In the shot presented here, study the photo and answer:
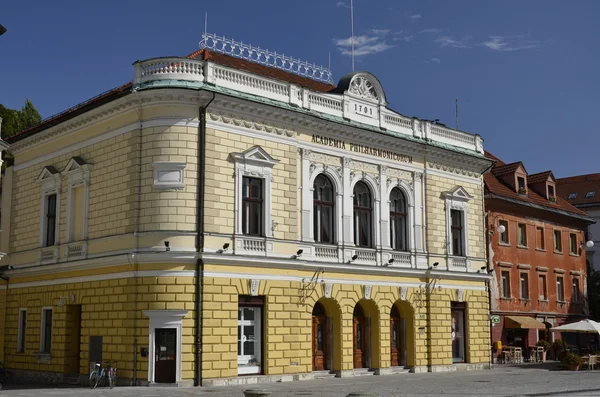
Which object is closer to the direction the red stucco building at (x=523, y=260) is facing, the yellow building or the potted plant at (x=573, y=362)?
the potted plant

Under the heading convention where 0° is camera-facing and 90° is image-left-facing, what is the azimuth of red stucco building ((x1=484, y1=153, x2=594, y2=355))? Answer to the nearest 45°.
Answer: approximately 315°

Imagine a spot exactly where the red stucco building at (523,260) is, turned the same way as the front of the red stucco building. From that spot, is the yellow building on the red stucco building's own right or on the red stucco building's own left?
on the red stucco building's own right

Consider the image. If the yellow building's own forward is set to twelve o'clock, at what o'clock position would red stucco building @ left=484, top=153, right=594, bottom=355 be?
The red stucco building is roughly at 9 o'clock from the yellow building.

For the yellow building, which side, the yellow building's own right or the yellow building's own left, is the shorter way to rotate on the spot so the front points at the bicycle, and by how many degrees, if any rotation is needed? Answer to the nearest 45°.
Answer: approximately 90° to the yellow building's own right

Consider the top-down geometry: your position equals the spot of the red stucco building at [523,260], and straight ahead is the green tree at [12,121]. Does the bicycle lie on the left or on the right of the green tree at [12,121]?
left

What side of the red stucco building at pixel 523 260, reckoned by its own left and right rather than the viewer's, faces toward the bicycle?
right

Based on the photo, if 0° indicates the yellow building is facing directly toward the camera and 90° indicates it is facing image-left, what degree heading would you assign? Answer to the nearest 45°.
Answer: approximately 315°

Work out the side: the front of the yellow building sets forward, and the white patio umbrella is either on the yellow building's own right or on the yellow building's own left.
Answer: on the yellow building's own left

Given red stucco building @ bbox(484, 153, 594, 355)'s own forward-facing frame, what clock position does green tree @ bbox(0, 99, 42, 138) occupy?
The green tree is roughly at 4 o'clock from the red stucco building.
